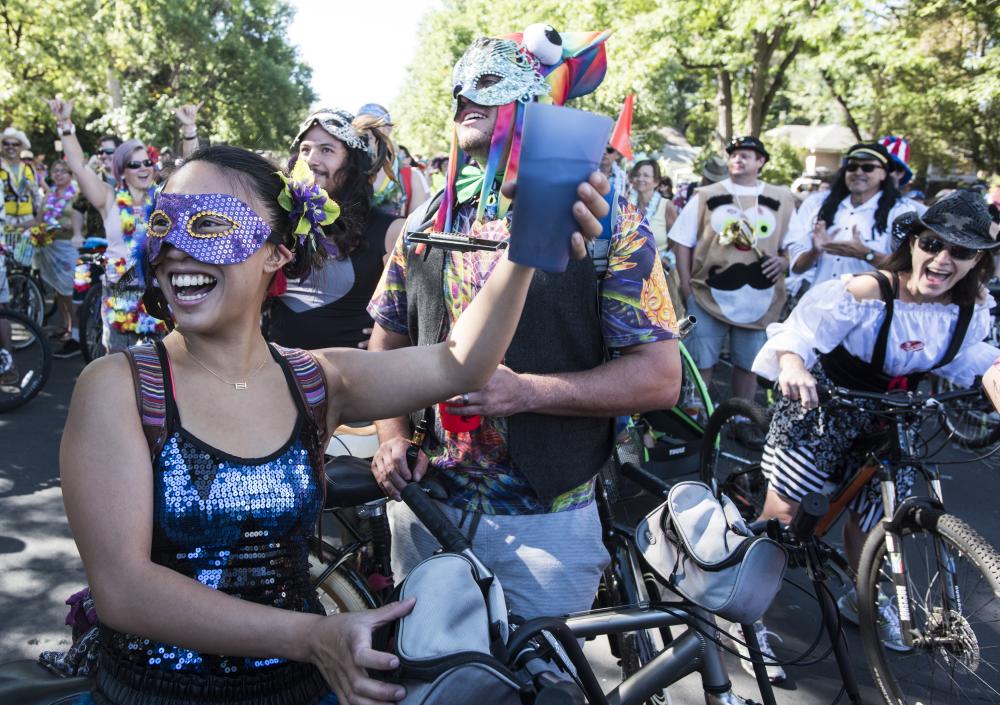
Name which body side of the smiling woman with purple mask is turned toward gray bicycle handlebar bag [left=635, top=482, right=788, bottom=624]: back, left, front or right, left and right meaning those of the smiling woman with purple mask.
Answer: left

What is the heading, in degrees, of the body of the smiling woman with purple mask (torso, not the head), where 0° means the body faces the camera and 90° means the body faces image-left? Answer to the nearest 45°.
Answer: approximately 0°

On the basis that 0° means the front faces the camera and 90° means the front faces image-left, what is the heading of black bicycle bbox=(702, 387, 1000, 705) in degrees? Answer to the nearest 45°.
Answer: approximately 315°

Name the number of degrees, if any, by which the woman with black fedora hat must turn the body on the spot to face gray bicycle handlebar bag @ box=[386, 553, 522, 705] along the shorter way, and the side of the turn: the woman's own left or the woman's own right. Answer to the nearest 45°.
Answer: approximately 45° to the woman's own right
